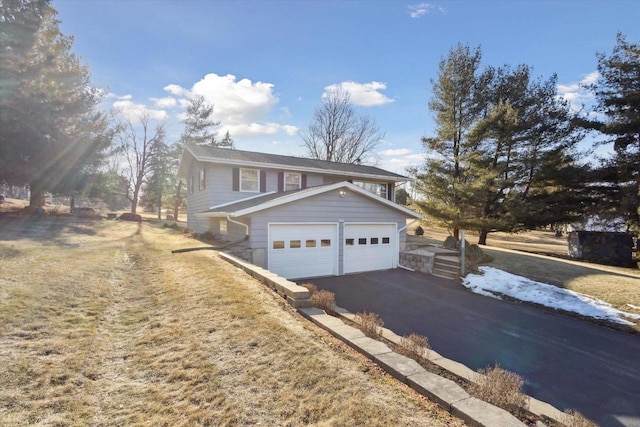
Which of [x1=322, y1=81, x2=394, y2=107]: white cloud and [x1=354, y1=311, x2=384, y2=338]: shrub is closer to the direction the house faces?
the shrub

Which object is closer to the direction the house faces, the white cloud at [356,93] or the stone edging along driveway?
the stone edging along driveway

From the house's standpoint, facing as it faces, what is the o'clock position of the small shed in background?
The small shed in background is roughly at 10 o'clock from the house.

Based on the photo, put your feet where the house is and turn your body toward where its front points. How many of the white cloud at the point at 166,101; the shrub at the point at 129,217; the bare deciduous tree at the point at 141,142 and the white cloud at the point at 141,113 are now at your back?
4

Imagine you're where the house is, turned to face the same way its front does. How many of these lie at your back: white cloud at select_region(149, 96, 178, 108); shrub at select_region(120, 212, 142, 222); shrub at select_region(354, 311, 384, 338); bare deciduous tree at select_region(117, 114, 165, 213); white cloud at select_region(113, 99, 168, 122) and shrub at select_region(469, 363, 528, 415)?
4

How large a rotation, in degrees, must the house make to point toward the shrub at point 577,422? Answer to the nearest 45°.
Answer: approximately 45° to its right

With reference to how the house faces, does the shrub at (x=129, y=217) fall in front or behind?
behind

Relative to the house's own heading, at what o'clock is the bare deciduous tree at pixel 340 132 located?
The bare deciduous tree is roughly at 8 o'clock from the house.

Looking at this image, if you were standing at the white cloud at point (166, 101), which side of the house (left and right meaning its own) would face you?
back

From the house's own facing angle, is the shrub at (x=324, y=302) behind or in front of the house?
in front

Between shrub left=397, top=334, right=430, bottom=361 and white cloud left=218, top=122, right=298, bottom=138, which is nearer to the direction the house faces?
the shrub

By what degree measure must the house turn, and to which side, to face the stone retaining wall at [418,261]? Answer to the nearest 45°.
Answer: approximately 45° to its left

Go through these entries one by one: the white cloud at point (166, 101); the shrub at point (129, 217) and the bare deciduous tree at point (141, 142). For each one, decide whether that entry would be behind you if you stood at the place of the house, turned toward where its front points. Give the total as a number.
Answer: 3

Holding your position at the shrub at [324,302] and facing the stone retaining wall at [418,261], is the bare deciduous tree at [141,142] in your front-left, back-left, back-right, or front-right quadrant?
front-left

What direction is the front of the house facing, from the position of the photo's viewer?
facing the viewer and to the right of the viewer

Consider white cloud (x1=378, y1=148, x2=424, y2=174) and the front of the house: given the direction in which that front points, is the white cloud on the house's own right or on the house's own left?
on the house's own left

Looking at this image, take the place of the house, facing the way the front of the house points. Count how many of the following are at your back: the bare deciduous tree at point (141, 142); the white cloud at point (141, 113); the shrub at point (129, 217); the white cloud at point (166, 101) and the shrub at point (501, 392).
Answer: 4

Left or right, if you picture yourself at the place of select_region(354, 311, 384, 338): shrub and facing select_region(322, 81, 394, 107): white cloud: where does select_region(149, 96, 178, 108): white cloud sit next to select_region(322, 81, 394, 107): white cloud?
left
